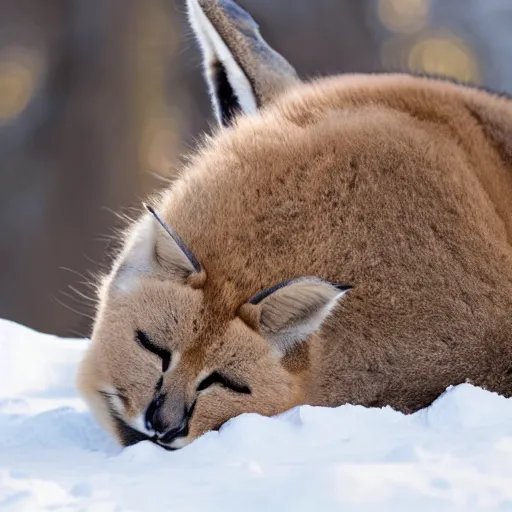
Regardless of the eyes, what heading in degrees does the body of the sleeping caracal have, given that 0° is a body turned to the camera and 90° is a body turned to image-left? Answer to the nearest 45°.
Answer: approximately 45°
